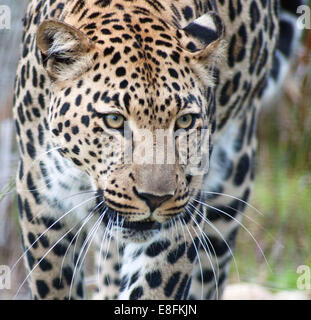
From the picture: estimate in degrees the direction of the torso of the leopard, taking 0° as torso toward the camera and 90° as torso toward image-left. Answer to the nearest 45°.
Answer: approximately 0°
